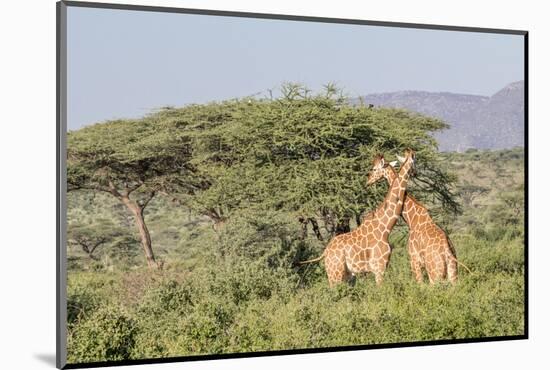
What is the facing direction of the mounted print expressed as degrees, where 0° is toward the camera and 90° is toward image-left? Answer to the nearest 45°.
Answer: approximately 315°
